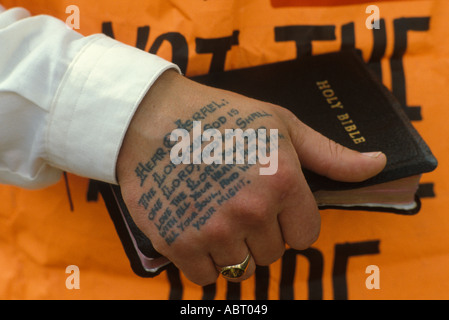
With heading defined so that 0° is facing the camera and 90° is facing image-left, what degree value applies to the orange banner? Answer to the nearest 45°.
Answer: approximately 0°
